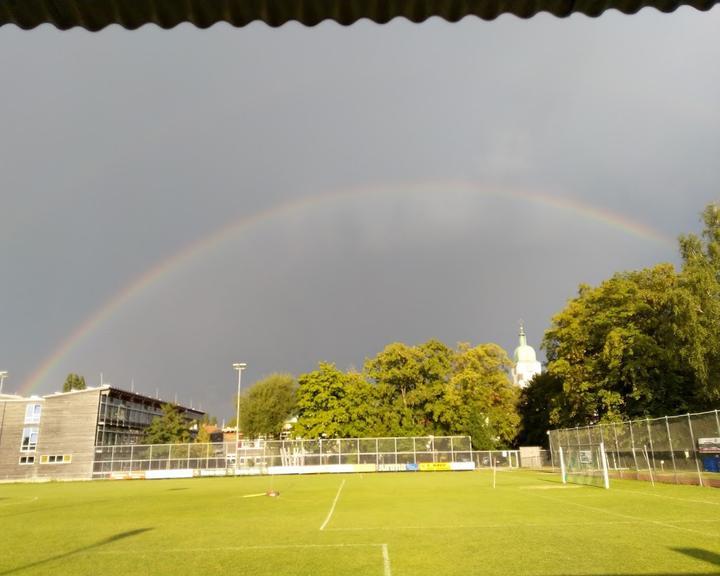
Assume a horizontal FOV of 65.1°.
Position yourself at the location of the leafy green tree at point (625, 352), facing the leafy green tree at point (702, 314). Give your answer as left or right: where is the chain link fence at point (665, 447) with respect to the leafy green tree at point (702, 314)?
right

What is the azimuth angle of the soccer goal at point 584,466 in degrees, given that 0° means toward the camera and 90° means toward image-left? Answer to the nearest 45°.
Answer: approximately 45°

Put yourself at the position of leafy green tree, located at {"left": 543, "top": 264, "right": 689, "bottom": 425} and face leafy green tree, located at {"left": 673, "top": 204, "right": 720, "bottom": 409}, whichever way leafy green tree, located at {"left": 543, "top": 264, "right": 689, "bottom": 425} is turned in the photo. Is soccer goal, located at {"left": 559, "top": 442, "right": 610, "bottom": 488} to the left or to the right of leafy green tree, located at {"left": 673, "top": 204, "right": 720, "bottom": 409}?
right

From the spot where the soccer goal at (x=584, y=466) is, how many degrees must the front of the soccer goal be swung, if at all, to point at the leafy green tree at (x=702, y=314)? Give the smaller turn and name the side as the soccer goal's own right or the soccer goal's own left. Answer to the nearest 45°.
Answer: approximately 180°

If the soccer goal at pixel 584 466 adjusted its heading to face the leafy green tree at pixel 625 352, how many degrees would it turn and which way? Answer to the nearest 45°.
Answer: approximately 135° to its right
